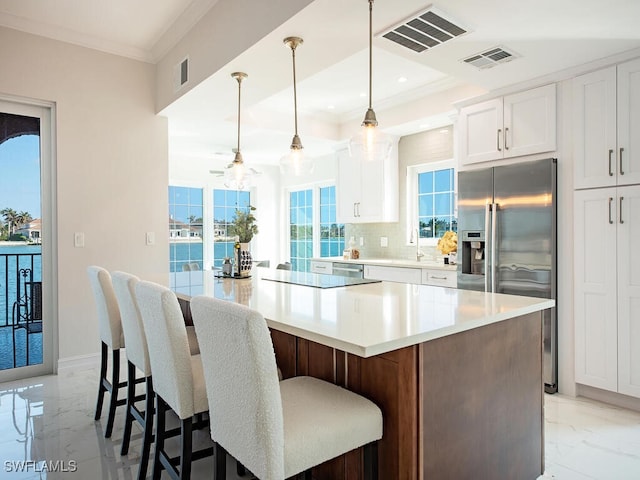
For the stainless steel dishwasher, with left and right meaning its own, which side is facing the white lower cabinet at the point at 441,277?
left

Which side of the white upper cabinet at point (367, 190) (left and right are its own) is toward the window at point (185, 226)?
right

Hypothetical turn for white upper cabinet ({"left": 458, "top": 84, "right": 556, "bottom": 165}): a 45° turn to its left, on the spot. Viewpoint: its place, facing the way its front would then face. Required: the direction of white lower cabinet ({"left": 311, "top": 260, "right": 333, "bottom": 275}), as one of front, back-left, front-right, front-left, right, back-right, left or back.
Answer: back-right

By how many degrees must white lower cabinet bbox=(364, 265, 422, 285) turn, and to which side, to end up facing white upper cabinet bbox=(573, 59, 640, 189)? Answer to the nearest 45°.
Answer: approximately 90° to its left

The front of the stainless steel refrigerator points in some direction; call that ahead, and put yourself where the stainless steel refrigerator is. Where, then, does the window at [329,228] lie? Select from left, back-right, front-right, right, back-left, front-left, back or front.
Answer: right

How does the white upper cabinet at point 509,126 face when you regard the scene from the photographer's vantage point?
facing the viewer and to the left of the viewer

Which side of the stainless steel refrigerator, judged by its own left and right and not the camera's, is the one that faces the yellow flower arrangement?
right

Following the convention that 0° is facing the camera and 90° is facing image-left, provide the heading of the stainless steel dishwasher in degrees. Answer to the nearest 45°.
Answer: approximately 45°

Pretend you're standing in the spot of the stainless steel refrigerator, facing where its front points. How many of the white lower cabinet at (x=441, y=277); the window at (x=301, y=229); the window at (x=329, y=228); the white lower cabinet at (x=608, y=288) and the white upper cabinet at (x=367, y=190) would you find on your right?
4

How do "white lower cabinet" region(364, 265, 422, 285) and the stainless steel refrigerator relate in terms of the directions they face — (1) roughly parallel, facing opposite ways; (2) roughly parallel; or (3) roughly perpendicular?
roughly parallel

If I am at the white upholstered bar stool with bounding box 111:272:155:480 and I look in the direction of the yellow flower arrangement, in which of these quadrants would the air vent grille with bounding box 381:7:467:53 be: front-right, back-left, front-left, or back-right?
front-right

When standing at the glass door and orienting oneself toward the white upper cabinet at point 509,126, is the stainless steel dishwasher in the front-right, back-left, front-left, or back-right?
front-left
